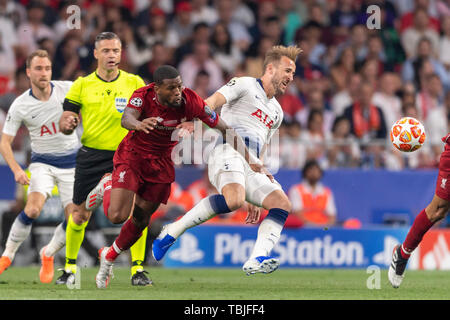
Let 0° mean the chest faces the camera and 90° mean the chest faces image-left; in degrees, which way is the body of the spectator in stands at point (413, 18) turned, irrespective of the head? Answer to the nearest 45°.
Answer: approximately 0°

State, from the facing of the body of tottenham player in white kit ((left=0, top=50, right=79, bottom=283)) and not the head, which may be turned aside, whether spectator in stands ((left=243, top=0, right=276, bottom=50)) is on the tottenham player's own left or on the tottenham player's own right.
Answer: on the tottenham player's own left

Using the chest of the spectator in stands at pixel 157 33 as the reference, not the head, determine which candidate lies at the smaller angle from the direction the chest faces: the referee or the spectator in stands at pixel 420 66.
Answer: the referee

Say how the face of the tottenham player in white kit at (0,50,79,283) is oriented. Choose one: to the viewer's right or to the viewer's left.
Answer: to the viewer's right

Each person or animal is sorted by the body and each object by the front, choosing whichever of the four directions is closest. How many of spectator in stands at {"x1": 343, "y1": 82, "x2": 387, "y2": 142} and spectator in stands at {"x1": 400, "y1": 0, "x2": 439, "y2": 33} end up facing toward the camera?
2
